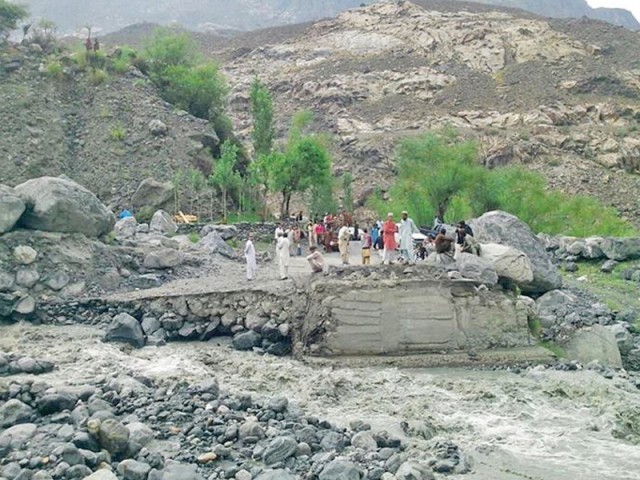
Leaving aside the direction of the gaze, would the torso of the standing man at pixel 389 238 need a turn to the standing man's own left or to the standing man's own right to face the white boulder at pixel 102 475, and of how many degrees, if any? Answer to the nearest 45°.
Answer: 0° — they already face it

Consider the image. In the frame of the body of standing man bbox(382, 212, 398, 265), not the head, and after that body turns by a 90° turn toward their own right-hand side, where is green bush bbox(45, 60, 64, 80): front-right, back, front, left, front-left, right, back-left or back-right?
front-right

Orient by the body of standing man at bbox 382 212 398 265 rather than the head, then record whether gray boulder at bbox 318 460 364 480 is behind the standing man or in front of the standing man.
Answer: in front

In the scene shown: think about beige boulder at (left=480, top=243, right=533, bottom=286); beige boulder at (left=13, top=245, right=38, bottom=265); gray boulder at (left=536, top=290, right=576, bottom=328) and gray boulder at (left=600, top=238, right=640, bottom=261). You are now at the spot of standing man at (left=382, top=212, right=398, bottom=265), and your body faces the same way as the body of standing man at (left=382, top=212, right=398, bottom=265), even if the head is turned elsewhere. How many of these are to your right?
1

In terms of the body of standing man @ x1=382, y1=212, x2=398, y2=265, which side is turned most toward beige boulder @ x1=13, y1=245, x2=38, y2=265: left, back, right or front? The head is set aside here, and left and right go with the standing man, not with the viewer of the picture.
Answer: right

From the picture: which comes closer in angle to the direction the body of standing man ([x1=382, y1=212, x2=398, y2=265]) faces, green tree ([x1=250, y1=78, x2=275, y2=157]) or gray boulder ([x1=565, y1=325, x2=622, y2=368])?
the gray boulder

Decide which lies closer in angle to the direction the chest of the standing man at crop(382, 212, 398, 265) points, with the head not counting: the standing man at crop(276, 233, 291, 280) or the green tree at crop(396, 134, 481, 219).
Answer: the standing man

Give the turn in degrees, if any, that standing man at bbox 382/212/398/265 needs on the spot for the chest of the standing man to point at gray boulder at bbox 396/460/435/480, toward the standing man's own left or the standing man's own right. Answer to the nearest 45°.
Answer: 0° — they already face it

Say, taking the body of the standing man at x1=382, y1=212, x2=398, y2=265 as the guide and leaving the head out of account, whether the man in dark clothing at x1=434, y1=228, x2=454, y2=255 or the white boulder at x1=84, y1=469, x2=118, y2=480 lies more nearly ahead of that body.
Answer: the white boulder

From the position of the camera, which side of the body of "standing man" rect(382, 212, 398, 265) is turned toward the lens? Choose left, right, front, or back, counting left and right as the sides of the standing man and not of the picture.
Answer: front

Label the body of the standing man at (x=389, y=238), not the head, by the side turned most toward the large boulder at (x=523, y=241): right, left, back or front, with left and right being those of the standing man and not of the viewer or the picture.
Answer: left

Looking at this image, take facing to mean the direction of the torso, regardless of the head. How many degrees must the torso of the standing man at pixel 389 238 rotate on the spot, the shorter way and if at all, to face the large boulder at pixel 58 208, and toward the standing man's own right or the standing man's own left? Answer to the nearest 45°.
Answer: approximately 90° to the standing man's own right

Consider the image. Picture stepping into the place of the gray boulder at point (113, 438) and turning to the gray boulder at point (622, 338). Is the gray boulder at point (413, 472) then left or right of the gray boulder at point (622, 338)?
right

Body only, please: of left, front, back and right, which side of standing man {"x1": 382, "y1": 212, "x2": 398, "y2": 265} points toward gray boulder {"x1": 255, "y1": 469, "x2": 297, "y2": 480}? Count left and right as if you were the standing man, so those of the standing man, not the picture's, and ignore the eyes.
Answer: front

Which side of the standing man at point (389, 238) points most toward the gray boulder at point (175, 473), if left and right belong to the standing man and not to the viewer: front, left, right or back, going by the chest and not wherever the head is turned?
front

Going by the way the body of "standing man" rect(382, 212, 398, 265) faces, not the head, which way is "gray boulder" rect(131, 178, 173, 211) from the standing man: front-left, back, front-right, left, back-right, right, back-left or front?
back-right

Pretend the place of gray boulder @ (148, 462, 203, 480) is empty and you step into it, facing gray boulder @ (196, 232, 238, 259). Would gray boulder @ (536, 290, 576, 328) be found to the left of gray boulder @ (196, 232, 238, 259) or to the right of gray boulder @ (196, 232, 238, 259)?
right
